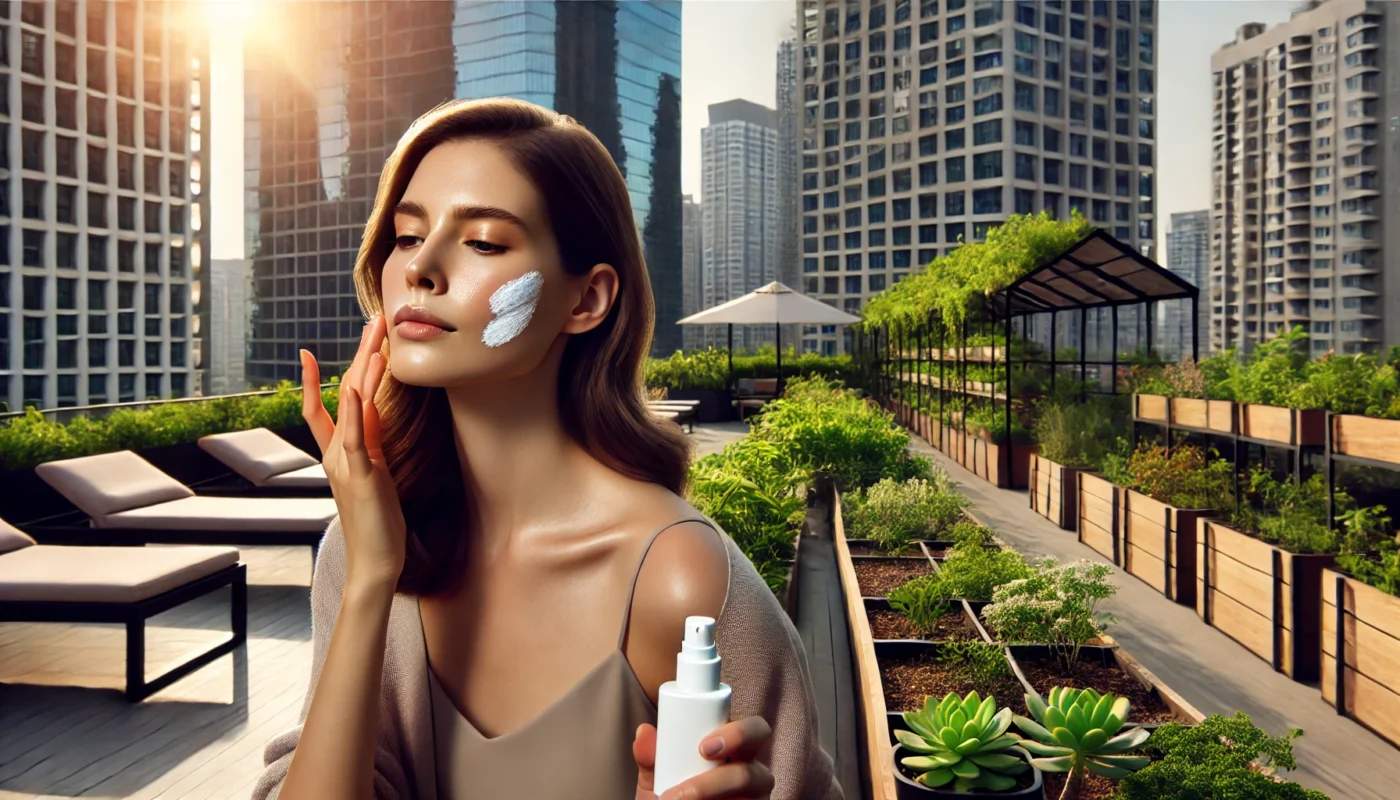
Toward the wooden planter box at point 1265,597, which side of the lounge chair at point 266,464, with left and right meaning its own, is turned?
front

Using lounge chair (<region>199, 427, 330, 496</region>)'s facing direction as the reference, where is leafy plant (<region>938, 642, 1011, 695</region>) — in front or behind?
in front

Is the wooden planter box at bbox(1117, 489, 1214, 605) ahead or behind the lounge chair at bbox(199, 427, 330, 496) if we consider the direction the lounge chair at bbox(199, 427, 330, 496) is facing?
ahead

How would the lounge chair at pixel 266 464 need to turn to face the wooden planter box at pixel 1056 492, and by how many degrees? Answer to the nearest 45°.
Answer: approximately 45° to its left

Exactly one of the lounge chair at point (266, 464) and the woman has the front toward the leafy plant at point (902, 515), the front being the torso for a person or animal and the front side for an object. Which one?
the lounge chair

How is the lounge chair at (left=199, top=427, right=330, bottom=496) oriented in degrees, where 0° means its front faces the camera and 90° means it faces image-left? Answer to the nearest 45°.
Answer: approximately 315°

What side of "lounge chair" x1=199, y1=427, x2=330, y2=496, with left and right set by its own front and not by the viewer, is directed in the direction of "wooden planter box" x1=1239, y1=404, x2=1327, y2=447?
front

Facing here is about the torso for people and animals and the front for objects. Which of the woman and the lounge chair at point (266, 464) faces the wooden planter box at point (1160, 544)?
the lounge chair

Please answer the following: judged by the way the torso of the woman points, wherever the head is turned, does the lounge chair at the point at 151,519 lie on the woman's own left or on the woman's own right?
on the woman's own right

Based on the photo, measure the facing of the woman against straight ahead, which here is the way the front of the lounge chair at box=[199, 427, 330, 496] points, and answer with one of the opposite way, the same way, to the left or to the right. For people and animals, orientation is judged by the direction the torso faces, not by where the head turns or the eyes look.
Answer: to the right
